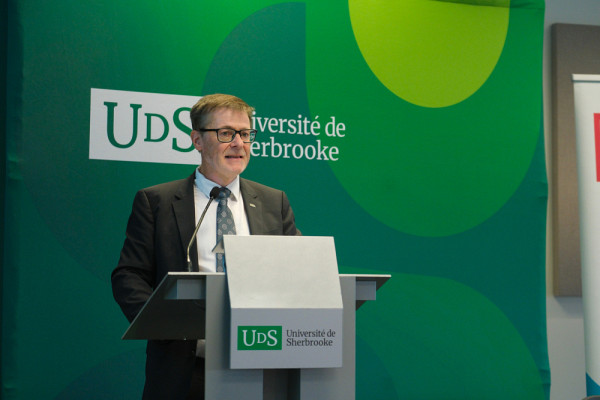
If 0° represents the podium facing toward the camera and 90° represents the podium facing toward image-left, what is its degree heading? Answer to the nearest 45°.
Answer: approximately 0°

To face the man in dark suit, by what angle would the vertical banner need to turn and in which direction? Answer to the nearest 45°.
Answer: approximately 45° to its right

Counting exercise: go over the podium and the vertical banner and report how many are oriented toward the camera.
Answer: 2

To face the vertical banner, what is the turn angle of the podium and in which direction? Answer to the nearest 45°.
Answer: approximately 135° to its left

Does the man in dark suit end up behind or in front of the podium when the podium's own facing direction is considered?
behind

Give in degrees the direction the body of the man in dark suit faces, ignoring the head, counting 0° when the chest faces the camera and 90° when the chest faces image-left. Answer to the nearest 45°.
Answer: approximately 315°

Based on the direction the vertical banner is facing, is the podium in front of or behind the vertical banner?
in front
